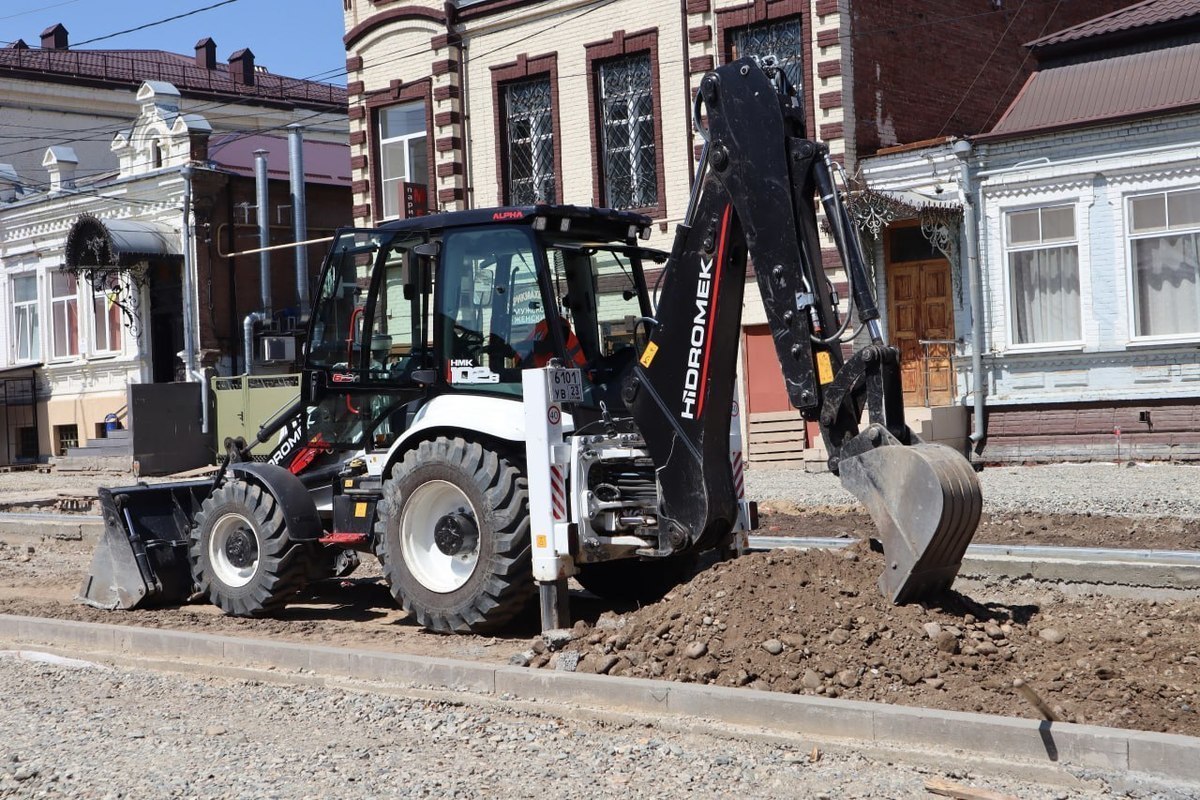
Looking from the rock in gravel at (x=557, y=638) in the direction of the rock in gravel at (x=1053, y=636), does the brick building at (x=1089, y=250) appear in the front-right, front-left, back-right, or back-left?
front-left

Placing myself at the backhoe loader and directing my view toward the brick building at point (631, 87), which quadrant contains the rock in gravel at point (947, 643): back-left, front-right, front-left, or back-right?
back-right

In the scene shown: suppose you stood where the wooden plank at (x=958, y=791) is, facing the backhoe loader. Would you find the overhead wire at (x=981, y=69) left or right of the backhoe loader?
right

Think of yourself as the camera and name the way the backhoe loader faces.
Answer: facing away from the viewer and to the left of the viewer

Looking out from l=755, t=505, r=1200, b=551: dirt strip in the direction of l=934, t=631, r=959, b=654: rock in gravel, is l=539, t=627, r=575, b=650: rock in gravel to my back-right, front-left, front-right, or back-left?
front-right

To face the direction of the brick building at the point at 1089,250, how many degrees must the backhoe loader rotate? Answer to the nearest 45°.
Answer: approximately 90° to its right

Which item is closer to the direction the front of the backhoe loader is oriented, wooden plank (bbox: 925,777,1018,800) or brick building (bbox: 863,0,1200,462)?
the brick building

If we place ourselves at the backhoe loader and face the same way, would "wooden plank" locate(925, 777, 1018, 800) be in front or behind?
behind

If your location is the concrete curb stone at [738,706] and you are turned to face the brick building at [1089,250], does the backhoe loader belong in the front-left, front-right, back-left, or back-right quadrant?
front-left

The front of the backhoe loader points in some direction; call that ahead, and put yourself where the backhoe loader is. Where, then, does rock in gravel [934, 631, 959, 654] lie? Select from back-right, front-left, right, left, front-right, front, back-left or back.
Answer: back

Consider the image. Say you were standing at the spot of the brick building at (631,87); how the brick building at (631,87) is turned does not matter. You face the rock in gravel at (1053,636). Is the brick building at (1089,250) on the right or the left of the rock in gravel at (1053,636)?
left

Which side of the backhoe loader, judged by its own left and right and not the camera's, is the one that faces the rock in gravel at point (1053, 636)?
back
